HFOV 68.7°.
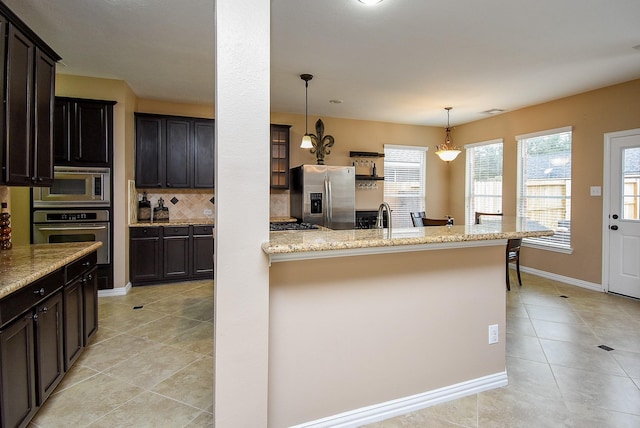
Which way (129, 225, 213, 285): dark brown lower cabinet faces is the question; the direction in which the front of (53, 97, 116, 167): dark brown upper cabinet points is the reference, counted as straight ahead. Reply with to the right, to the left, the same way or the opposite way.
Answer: the same way

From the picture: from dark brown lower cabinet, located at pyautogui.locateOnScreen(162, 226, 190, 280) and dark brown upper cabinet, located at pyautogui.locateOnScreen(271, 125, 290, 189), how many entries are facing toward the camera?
2

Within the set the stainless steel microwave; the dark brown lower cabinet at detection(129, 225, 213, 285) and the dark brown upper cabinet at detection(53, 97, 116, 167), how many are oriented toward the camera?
3

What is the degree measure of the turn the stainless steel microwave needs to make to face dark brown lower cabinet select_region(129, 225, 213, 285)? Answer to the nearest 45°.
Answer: approximately 90° to its left

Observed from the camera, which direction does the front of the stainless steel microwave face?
facing the viewer

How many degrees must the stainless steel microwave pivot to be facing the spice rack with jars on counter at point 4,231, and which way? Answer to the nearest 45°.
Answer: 0° — it already faces it

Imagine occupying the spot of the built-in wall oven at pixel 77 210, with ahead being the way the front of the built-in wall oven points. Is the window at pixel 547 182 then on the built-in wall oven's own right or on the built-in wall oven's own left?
on the built-in wall oven's own left

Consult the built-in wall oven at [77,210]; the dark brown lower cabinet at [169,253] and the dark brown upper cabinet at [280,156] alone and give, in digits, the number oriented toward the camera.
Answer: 3

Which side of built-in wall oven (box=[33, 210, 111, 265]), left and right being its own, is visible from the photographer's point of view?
front

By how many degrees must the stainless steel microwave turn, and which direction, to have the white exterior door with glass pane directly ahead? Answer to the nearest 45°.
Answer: approximately 45° to its left

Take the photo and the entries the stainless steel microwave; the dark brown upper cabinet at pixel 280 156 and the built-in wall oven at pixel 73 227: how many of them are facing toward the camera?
3

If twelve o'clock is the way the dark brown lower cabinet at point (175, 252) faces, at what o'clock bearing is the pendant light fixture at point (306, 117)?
The pendant light fixture is roughly at 10 o'clock from the dark brown lower cabinet.
